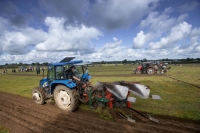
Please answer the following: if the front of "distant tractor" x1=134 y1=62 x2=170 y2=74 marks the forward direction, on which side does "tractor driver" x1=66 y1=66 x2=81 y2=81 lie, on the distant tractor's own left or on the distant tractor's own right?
on the distant tractor's own left

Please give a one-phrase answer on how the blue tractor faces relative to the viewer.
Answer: facing away from the viewer and to the left of the viewer

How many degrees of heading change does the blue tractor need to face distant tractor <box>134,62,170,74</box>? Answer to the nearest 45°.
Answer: approximately 90° to its right

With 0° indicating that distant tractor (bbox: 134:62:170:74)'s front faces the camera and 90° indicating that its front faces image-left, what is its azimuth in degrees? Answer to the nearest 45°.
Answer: approximately 90°

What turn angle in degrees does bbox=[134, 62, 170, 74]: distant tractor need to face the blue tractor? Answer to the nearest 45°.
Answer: approximately 90° to its left
